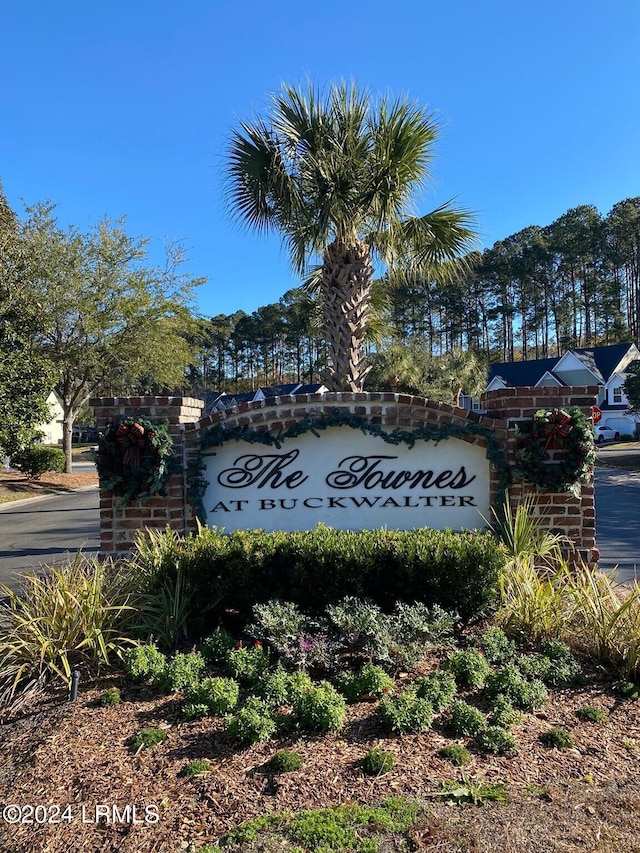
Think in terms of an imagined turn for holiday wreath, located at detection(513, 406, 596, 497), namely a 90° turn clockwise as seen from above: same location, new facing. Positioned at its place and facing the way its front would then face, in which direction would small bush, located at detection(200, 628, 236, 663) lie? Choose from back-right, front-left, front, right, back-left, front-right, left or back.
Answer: front-left

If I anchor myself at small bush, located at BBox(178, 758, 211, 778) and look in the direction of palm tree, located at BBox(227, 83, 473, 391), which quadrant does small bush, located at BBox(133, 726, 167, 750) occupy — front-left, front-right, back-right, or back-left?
front-left

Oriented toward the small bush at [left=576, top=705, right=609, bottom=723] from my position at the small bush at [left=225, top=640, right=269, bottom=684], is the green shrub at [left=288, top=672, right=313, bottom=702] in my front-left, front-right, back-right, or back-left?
front-right

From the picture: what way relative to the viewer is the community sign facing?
toward the camera

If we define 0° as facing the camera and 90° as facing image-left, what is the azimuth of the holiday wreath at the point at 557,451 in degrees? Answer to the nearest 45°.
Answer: approximately 0°

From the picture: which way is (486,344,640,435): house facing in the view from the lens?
facing the viewer and to the left of the viewer

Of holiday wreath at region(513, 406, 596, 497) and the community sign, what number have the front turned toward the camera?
2

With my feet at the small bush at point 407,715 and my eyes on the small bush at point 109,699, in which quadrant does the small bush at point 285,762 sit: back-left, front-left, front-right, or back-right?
front-left

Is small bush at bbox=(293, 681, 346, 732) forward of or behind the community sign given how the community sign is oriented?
forward

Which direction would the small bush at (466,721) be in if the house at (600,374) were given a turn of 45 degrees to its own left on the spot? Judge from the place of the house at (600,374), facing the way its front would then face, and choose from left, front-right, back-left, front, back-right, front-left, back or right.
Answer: front

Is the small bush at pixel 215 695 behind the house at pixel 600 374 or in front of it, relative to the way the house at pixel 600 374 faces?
in front

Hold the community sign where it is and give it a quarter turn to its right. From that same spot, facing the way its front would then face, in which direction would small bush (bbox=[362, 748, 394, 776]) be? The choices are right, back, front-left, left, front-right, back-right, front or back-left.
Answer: left

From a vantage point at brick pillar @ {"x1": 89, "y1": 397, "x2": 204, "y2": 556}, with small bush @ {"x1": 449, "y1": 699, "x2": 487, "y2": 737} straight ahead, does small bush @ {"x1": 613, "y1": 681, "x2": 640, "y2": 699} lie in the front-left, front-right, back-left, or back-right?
front-left

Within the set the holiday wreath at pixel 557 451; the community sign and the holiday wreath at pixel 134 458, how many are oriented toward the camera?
3
